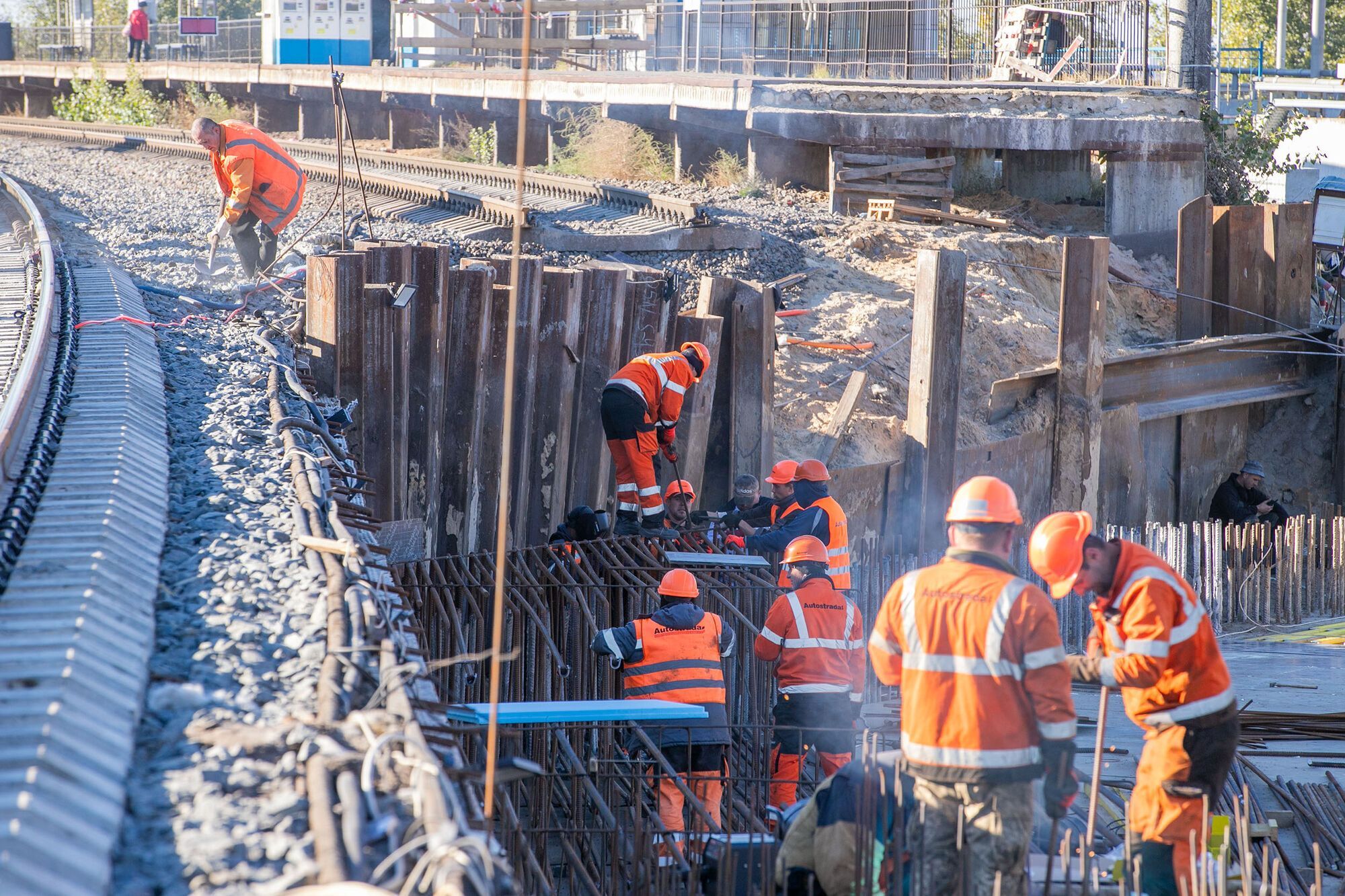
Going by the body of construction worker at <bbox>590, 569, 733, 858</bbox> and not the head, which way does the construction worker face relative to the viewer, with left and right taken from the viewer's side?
facing away from the viewer

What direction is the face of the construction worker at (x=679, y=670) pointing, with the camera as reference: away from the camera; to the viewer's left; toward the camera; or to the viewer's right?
away from the camera

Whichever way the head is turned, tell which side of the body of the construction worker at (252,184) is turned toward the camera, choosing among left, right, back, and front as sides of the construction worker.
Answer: left

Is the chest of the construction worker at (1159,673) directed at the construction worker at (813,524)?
no

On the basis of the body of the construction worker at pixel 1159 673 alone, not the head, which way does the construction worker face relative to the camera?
to the viewer's left

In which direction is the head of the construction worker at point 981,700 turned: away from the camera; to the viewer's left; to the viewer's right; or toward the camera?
away from the camera

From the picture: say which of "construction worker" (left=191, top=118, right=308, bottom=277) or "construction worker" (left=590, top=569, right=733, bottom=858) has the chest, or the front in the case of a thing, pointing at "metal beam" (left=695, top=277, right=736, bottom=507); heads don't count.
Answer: "construction worker" (left=590, top=569, right=733, bottom=858)

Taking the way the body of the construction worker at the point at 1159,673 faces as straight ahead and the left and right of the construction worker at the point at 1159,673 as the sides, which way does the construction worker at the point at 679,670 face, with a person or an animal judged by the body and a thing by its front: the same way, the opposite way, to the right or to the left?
to the right

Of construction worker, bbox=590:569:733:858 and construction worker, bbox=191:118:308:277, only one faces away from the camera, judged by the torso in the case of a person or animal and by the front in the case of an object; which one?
construction worker, bbox=590:569:733:858

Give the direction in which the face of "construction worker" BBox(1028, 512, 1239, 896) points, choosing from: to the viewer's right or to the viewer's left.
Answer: to the viewer's left

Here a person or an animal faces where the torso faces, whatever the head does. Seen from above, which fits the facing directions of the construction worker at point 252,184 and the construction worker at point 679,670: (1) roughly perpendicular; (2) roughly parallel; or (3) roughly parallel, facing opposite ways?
roughly perpendicular
